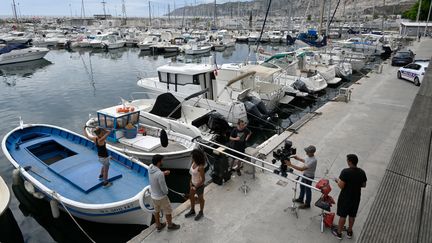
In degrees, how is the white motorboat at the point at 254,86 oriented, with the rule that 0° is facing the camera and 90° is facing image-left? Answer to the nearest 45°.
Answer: approximately 135°

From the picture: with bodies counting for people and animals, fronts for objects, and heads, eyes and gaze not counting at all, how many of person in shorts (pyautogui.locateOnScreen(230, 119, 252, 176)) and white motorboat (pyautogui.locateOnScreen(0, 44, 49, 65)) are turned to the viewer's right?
1

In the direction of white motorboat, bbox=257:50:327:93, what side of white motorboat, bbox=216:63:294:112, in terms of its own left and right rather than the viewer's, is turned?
right

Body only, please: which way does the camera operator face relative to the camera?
to the viewer's left

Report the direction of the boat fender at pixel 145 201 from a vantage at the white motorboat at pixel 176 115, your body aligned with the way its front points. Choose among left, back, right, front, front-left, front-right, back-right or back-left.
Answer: back-left

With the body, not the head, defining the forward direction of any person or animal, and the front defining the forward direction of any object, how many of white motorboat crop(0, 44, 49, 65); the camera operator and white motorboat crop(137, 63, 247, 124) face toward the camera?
0

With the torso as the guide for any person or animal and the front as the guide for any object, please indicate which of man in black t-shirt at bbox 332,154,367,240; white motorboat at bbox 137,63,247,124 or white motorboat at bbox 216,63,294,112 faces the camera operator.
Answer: the man in black t-shirt

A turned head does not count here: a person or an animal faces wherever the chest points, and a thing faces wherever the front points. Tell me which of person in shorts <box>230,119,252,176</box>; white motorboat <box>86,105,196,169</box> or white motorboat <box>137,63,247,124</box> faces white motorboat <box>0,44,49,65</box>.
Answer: white motorboat <box>137,63,247,124</box>

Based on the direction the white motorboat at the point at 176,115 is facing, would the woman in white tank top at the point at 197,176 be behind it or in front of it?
behind
